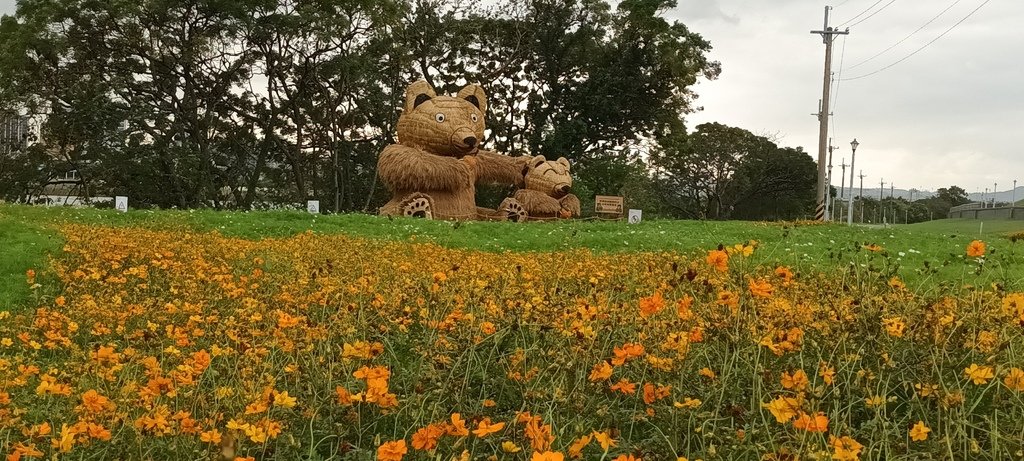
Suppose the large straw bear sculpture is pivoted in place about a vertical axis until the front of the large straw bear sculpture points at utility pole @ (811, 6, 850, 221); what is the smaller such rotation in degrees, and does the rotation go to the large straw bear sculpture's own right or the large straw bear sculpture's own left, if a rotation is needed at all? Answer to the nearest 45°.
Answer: approximately 45° to the large straw bear sculpture's own left

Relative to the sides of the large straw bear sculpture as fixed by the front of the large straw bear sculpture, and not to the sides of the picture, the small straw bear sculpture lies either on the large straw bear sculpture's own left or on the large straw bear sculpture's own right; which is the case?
on the large straw bear sculpture's own left

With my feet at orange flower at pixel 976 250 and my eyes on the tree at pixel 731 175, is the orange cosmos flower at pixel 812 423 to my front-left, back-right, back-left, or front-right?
back-left

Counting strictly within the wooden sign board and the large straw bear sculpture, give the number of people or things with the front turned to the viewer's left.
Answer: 0

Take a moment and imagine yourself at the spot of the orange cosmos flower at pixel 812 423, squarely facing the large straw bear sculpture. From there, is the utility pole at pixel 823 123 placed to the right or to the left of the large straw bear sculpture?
right

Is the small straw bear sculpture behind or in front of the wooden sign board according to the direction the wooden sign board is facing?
in front

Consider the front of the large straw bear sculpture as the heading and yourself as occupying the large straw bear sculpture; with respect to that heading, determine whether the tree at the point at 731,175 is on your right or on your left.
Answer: on your left

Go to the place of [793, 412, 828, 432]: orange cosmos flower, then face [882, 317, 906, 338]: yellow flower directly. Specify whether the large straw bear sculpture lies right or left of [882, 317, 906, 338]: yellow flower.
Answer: left

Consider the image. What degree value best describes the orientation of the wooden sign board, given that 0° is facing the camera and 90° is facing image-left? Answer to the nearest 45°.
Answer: approximately 0°

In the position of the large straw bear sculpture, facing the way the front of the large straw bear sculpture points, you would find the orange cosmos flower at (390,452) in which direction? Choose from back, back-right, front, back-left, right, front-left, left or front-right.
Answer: front-right

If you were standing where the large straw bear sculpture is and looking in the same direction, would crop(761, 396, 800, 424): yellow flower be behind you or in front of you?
in front

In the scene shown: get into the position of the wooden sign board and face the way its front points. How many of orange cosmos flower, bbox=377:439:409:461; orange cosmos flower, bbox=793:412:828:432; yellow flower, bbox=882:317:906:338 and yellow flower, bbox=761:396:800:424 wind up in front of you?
4

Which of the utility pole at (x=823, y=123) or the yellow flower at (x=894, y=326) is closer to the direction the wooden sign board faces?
the yellow flower

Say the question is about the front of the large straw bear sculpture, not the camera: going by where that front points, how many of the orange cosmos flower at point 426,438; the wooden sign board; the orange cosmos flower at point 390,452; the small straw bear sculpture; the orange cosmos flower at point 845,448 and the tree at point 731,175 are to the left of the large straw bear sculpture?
3

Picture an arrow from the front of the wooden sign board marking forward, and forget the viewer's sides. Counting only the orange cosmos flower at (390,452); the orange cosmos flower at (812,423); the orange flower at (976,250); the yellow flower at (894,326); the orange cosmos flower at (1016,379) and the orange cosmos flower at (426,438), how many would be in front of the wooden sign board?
6
